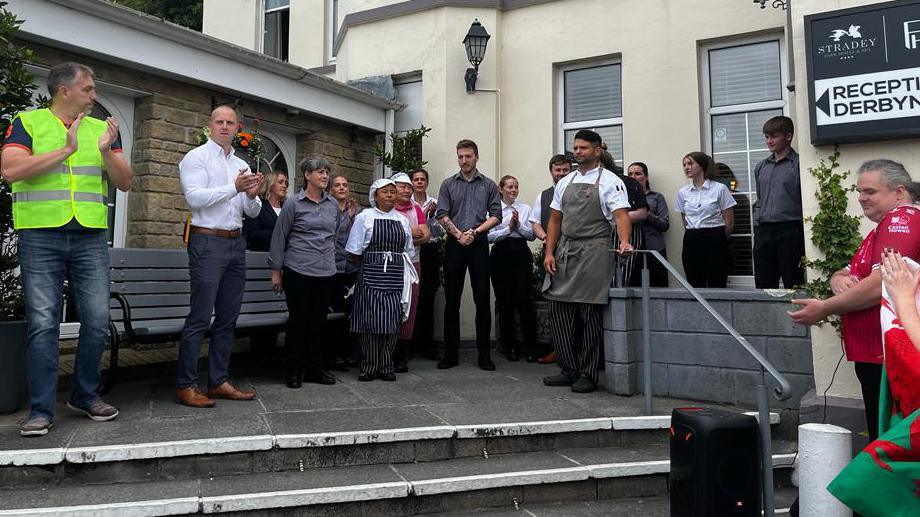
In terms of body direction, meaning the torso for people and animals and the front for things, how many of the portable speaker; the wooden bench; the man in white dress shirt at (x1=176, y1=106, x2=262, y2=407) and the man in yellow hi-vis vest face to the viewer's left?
0

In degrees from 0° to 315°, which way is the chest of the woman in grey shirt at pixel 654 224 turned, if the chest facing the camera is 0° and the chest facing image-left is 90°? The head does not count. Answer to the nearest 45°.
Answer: approximately 45°

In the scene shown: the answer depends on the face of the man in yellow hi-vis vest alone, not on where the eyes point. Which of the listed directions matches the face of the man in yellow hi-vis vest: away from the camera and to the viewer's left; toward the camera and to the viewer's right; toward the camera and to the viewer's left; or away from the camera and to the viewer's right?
toward the camera and to the viewer's right

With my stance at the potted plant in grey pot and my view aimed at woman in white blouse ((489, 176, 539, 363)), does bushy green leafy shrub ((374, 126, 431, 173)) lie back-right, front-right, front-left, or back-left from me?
front-left

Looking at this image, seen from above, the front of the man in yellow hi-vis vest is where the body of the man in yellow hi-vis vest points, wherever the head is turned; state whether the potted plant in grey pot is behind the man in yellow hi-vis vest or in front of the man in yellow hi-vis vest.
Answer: behind

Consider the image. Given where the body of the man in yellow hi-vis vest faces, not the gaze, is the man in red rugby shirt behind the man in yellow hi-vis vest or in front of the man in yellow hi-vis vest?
in front

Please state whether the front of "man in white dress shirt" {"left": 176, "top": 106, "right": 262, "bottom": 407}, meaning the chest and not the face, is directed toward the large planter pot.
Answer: no

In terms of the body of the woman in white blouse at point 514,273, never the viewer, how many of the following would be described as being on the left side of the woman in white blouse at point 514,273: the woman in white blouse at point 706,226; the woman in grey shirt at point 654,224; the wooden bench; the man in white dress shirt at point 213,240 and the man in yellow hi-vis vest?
2

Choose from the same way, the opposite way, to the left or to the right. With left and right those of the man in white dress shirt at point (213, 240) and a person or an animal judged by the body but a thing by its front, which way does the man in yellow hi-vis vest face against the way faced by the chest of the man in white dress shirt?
the same way

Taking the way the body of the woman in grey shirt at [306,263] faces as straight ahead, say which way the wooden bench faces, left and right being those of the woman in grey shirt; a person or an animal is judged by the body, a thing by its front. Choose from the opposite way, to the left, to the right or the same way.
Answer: the same way

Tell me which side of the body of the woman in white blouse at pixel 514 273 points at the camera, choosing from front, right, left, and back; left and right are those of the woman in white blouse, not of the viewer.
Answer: front

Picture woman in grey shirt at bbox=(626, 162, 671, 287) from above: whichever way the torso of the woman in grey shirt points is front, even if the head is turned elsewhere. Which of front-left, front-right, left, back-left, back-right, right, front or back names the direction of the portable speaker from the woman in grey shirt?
front-left

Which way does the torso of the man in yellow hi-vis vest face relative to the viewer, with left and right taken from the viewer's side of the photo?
facing the viewer and to the right of the viewer

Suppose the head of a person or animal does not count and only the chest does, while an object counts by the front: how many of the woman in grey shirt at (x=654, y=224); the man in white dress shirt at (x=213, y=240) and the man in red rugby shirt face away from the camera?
0

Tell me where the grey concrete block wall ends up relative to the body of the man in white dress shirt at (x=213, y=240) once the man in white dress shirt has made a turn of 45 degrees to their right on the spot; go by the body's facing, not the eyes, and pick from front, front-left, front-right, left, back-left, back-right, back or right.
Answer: left
